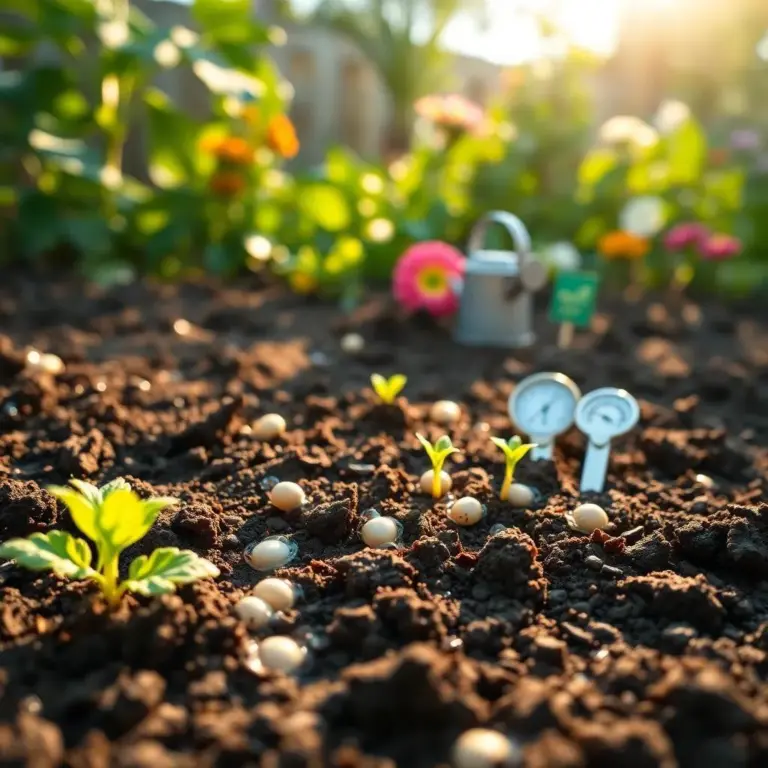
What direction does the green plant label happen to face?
toward the camera

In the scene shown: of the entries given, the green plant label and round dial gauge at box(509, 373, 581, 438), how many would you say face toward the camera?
2

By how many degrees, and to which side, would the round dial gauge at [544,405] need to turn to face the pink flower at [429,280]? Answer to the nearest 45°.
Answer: approximately 180°

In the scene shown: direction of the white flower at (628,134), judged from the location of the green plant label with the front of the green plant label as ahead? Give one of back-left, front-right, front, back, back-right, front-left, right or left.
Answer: back

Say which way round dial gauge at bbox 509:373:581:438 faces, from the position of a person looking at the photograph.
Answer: facing the viewer

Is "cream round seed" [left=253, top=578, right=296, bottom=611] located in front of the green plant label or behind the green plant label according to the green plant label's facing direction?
in front

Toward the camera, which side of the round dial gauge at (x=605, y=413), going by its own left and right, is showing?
front

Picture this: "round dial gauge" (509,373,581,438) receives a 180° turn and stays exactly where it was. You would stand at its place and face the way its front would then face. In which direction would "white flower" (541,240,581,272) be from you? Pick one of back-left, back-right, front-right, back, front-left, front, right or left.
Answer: front

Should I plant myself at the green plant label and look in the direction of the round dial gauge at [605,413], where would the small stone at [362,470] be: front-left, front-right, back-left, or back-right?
front-right

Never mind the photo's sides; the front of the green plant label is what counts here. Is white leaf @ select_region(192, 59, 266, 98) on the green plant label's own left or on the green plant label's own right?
on the green plant label's own right

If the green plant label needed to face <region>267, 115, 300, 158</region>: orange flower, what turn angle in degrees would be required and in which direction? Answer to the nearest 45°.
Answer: approximately 135° to its right

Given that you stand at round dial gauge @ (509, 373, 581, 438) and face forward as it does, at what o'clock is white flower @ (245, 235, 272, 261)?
The white flower is roughly at 5 o'clock from the round dial gauge.
